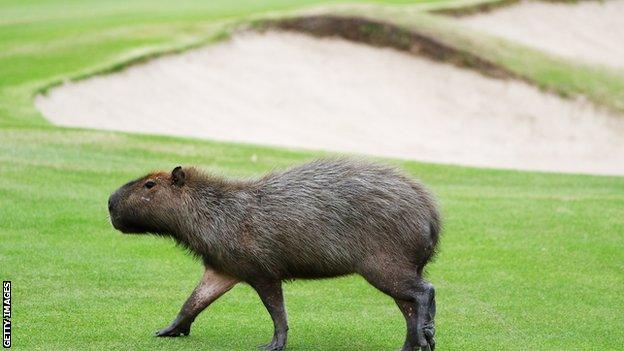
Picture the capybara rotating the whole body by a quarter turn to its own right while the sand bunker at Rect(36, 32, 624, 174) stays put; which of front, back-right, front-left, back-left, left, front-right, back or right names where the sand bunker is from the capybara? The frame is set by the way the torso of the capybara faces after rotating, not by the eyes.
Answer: front

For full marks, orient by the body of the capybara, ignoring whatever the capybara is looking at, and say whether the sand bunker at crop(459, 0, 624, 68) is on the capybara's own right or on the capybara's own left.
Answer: on the capybara's own right

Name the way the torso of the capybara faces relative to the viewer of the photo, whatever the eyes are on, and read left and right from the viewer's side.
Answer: facing to the left of the viewer
